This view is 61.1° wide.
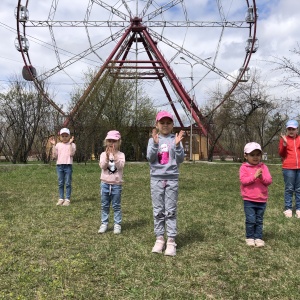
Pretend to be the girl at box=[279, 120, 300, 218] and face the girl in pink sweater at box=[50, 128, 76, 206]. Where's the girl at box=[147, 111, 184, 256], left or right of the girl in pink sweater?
left

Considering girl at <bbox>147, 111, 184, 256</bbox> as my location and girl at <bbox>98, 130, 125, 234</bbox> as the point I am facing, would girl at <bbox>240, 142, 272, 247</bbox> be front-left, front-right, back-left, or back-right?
back-right

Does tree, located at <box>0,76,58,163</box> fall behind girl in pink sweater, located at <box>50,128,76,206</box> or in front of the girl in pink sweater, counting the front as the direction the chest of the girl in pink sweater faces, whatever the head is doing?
behind

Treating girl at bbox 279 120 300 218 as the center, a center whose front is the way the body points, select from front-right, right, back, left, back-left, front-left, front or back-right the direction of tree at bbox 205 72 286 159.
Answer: back
